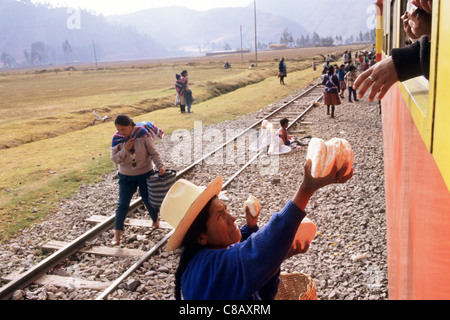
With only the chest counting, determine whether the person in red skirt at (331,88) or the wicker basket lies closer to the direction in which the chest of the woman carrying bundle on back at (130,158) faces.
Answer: the wicker basket

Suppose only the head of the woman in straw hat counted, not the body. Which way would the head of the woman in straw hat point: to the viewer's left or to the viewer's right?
to the viewer's right

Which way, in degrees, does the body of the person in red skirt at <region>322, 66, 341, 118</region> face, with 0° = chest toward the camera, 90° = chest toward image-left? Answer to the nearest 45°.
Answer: approximately 180°

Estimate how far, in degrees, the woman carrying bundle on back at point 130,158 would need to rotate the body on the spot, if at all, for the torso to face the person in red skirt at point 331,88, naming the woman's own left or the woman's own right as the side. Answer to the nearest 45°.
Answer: approximately 180°

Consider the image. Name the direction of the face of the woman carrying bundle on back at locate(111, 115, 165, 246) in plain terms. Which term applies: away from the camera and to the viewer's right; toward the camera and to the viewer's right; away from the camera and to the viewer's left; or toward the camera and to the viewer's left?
toward the camera and to the viewer's left

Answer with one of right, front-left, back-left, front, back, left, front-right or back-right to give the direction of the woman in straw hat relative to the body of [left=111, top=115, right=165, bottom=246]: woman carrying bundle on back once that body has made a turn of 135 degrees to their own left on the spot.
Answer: right

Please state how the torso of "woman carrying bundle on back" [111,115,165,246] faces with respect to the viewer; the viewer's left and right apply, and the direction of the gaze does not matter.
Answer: facing the viewer and to the left of the viewer
